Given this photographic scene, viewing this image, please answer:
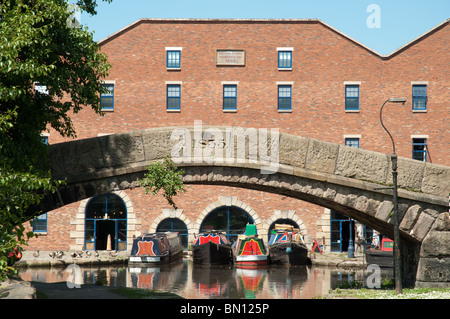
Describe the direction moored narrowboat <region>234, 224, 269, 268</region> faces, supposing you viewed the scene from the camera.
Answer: facing the viewer

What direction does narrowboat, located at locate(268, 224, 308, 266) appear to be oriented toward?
toward the camera

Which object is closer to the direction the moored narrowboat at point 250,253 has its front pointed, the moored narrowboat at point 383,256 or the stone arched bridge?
the stone arched bridge

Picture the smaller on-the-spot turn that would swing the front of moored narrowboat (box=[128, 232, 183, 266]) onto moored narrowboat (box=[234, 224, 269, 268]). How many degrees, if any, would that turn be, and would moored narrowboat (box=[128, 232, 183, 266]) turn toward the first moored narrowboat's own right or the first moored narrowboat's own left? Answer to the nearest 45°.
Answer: approximately 135° to the first moored narrowboat's own left

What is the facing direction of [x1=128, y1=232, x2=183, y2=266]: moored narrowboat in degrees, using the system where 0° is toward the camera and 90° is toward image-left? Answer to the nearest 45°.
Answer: approximately 45°

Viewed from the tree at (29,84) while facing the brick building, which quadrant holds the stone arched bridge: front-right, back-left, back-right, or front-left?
front-right

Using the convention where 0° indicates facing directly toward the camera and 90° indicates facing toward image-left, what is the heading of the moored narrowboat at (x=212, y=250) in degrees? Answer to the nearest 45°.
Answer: approximately 0°

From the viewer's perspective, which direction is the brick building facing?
toward the camera

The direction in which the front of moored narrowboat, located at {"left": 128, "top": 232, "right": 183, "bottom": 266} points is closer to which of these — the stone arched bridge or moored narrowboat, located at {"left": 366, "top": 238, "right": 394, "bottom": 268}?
the stone arched bridge

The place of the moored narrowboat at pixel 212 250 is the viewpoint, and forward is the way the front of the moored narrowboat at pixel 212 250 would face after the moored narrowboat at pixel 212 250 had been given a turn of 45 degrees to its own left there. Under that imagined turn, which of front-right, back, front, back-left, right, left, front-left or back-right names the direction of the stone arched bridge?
front-right
